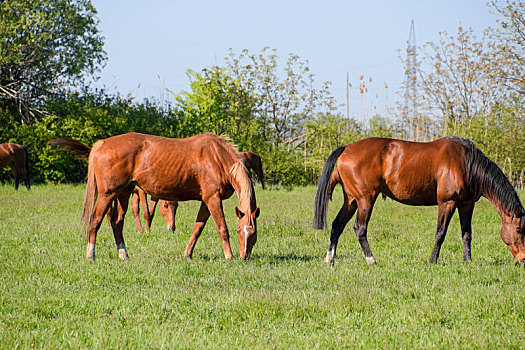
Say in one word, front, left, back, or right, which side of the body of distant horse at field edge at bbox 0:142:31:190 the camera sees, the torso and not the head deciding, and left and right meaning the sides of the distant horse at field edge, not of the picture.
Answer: left

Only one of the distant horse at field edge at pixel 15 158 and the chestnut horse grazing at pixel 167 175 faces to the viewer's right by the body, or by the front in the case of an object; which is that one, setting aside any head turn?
the chestnut horse grazing

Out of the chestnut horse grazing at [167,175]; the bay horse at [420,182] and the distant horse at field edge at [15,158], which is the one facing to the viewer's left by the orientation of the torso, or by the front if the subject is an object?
the distant horse at field edge

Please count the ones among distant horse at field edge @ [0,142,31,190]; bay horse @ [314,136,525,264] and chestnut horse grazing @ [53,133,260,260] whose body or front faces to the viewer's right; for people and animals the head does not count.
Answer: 2

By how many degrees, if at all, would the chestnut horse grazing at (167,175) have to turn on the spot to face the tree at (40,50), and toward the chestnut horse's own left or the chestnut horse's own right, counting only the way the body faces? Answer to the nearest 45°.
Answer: approximately 90° to the chestnut horse's own left

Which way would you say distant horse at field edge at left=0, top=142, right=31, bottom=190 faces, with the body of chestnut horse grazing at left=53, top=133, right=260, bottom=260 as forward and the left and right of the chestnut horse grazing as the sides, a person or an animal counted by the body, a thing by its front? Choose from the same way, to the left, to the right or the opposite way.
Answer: the opposite way

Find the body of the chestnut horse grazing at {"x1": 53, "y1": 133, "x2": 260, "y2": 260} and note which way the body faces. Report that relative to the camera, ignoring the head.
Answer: to the viewer's right

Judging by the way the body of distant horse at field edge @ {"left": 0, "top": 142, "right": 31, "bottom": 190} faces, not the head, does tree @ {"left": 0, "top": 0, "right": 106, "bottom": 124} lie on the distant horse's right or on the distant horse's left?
on the distant horse's right

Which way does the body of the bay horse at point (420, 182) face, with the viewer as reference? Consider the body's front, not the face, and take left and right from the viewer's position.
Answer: facing to the right of the viewer

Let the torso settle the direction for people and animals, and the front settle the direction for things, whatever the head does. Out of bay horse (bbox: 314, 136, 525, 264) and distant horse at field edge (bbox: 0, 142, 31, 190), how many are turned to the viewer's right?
1

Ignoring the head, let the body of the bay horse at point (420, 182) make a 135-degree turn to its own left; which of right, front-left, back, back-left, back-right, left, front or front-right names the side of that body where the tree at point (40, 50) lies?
front

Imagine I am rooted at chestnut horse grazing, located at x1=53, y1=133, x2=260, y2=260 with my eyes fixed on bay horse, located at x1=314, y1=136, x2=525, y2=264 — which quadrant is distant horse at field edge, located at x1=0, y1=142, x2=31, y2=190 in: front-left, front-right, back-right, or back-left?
back-left
